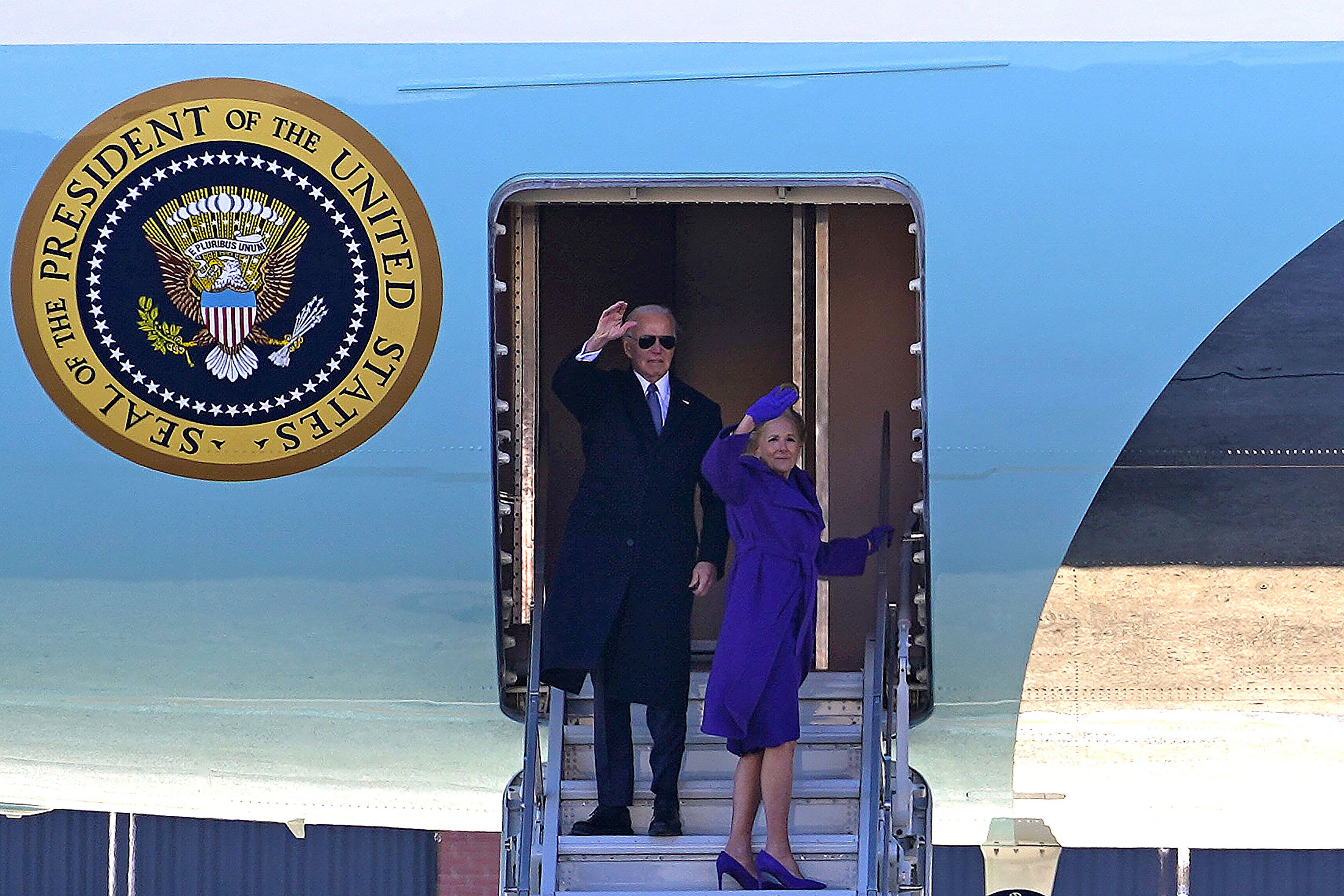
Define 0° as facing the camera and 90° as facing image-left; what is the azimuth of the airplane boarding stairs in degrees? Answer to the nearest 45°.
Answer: approximately 0°

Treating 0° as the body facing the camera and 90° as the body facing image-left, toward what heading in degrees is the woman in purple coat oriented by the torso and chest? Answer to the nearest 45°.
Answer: approximately 315°

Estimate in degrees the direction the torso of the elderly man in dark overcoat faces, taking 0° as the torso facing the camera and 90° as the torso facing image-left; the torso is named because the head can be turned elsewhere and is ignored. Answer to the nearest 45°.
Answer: approximately 0°
